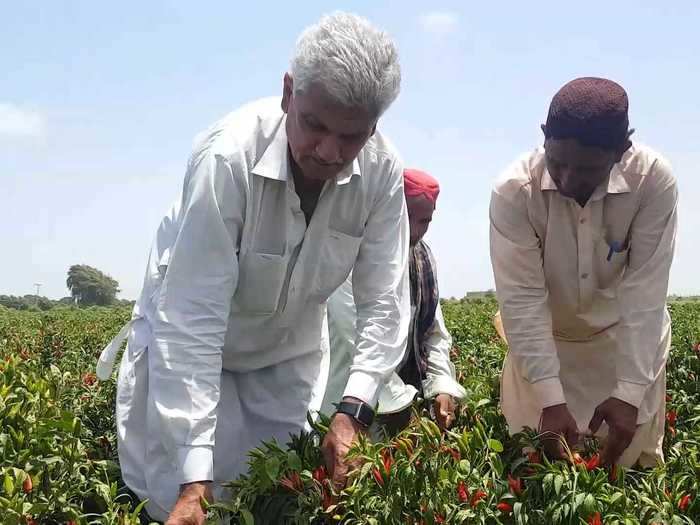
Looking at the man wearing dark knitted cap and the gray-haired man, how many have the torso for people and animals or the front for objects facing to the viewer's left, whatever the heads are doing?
0

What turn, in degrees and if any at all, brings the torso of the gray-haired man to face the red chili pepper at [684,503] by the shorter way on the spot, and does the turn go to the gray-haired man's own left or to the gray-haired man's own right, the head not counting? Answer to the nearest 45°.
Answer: approximately 45° to the gray-haired man's own left

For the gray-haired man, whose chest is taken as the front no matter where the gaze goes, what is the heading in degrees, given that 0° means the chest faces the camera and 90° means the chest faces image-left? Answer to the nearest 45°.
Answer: approximately 315°

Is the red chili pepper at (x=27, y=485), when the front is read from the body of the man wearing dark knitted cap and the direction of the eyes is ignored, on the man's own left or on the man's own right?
on the man's own right

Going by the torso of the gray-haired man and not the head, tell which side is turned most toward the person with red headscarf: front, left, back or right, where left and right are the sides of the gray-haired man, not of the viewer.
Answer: left

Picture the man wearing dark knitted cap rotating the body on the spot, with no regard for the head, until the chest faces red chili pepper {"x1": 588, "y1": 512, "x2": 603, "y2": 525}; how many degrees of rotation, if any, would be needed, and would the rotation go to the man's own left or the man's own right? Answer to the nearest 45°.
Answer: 0° — they already face it
